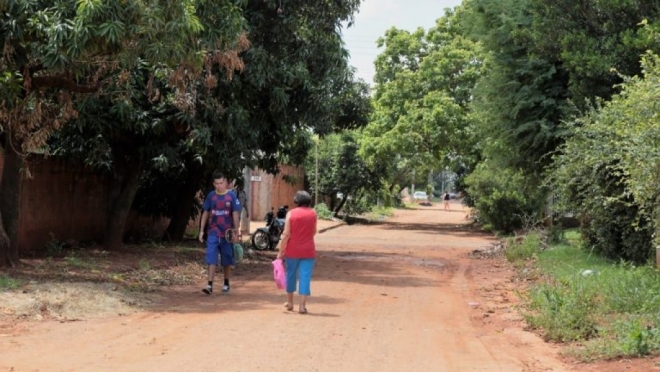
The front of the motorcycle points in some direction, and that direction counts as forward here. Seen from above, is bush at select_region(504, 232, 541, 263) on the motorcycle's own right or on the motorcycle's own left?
on the motorcycle's own left

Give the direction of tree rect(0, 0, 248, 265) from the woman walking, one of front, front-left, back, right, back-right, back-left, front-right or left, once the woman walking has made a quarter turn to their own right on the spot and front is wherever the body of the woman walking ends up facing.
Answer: back

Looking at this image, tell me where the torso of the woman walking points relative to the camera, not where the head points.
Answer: away from the camera

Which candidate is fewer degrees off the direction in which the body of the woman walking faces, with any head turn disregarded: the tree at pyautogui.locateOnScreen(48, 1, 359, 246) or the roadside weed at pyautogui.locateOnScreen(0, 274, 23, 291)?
the tree

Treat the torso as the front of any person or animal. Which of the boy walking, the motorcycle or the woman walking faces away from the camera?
the woman walking

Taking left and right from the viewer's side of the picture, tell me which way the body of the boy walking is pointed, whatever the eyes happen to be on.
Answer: facing the viewer

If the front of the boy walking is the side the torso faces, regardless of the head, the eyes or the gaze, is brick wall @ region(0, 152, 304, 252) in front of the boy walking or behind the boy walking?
behind

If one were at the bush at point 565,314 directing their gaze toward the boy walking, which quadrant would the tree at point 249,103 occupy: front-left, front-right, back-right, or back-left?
front-right

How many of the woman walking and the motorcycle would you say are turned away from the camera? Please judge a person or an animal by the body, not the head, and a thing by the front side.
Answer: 1

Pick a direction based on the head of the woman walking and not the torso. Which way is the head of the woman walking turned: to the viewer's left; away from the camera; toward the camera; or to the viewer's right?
away from the camera

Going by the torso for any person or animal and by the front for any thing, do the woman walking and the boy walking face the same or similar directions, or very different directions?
very different directions

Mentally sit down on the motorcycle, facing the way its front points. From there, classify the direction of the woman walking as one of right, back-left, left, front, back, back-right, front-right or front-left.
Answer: front-left

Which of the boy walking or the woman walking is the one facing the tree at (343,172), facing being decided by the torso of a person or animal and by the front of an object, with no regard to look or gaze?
the woman walking

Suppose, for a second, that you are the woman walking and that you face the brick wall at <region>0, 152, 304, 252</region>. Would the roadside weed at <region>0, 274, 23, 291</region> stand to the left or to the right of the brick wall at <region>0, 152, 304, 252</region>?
left

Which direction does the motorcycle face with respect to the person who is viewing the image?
facing the viewer and to the left of the viewer

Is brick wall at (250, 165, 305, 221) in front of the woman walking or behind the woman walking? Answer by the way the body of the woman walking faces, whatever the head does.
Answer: in front

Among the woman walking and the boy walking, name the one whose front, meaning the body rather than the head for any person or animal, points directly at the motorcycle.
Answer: the woman walking

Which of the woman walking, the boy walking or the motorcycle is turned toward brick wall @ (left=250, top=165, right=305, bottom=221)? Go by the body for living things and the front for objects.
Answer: the woman walking
